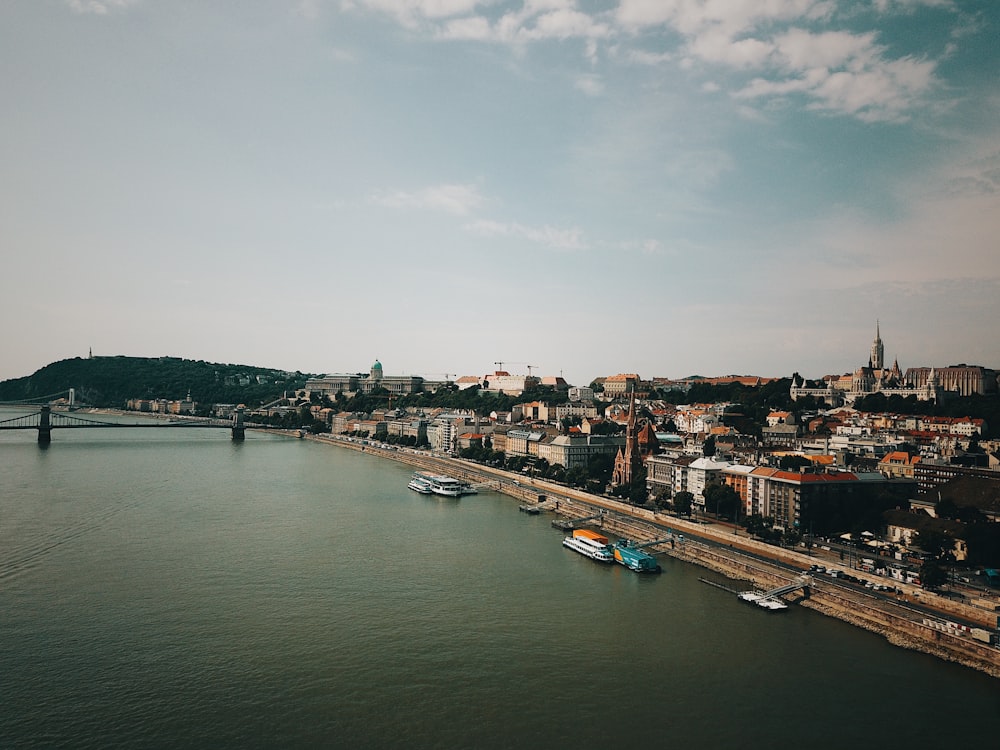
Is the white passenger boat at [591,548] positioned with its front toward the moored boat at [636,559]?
yes

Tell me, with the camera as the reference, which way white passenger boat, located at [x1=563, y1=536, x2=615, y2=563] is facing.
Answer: facing the viewer and to the right of the viewer

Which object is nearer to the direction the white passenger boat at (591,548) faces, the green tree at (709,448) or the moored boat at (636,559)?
the moored boat
